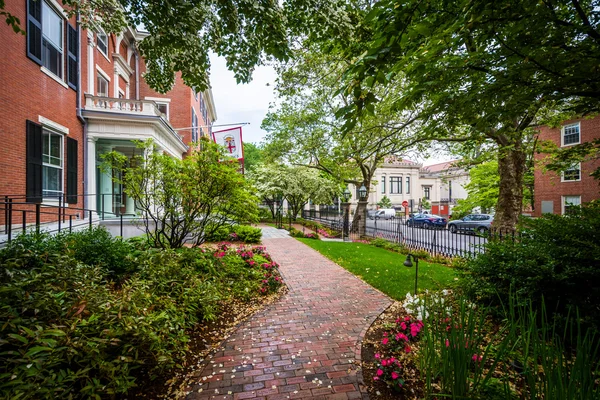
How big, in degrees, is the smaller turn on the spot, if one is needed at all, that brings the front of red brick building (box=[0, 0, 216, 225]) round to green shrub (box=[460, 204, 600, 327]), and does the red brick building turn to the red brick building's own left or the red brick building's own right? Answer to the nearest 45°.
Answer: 0° — it already faces it

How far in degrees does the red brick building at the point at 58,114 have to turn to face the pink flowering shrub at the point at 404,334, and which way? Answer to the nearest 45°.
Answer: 0° — it already faces it

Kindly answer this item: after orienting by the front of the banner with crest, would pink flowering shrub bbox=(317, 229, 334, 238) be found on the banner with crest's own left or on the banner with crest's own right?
on the banner with crest's own left

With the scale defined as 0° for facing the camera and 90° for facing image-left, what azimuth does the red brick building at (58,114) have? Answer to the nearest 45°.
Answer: approximately 315°

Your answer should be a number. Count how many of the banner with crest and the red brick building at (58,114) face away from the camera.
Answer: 0

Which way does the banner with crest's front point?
toward the camera

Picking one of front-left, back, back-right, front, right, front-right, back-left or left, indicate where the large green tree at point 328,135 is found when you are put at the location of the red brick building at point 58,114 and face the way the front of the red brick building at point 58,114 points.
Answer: front-left

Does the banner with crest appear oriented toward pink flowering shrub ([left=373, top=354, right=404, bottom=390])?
yes

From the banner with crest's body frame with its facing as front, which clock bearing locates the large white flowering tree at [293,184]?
The large white flowering tree is roughly at 7 o'clock from the banner with crest.

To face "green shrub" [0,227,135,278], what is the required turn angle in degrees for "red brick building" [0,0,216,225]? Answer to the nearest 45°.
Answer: approximately 45° to its right

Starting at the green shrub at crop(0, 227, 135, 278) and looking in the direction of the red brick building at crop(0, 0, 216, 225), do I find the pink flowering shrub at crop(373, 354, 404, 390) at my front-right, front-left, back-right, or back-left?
back-right

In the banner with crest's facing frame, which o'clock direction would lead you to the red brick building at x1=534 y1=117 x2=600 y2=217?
The red brick building is roughly at 9 o'clock from the banner with crest.

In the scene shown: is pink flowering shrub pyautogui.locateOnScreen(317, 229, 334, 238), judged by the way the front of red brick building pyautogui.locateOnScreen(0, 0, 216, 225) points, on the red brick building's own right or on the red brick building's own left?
on the red brick building's own left

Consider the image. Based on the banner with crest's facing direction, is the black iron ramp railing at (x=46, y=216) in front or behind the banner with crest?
in front

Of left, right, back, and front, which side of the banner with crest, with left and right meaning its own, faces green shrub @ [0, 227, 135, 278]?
front
